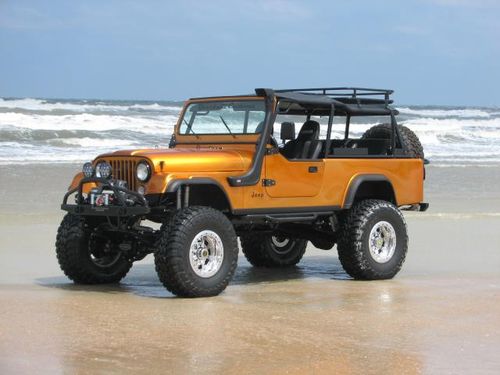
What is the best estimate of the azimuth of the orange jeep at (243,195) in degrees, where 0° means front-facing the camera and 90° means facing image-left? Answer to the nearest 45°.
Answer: approximately 45°
